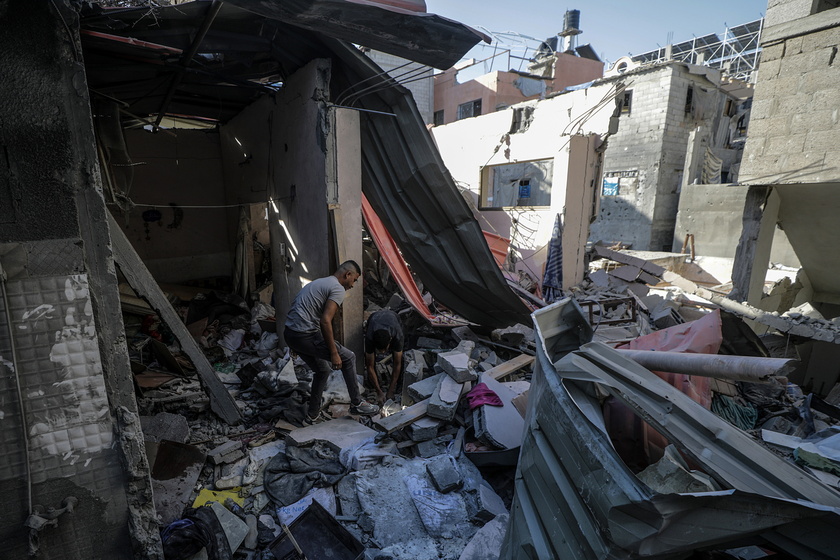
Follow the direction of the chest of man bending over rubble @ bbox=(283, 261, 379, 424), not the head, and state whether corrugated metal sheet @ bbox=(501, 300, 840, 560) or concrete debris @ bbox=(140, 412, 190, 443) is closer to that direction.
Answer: the corrugated metal sheet

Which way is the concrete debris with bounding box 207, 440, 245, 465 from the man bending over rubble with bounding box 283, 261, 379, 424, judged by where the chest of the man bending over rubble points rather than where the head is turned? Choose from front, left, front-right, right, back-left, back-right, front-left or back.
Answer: back-right

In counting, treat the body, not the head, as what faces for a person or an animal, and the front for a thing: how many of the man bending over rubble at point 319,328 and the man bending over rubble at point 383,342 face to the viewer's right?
1

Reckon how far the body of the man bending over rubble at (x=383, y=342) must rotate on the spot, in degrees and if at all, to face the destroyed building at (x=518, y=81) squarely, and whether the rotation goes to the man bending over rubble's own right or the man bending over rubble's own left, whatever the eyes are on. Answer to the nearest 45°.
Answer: approximately 180°

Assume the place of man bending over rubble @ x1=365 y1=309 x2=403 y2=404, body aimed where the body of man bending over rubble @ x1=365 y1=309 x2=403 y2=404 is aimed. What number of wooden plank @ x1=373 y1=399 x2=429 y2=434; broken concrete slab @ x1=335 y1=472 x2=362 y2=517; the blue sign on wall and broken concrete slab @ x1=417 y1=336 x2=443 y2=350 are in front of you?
2

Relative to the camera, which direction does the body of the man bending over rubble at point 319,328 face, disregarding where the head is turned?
to the viewer's right

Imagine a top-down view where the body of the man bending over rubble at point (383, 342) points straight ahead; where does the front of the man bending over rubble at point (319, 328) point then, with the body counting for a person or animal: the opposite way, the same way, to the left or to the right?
to the left

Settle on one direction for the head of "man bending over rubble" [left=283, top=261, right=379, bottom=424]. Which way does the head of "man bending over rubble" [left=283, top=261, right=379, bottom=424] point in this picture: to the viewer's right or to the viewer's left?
to the viewer's right

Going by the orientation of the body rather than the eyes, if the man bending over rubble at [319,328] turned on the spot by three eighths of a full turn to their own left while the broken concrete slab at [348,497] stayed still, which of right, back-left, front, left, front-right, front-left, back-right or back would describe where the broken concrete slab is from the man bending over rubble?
back-left
